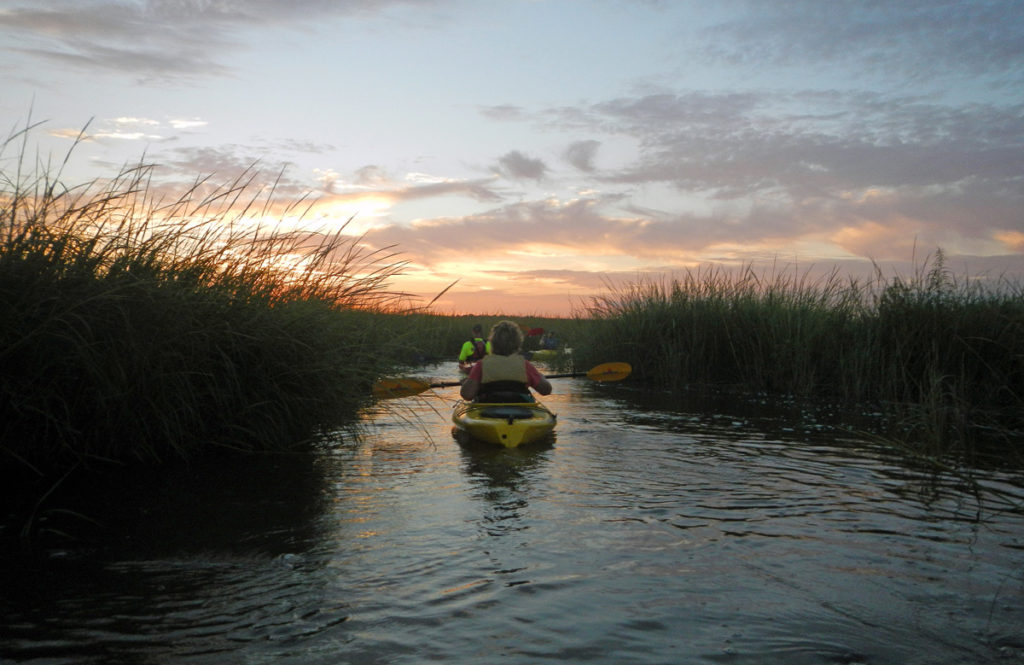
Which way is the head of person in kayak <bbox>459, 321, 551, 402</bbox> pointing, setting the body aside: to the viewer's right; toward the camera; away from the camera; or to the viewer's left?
away from the camera

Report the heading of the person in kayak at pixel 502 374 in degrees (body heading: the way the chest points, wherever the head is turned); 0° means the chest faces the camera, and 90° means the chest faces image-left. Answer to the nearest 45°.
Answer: approximately 180°
